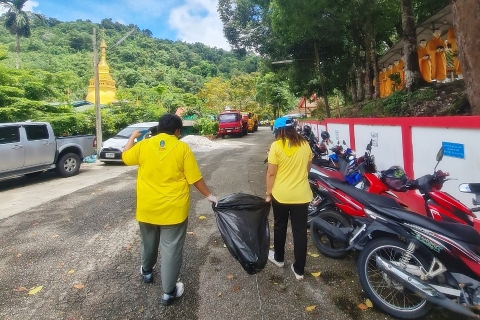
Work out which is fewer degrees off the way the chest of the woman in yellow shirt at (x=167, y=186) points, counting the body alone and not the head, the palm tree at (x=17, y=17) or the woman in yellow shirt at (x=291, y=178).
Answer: the palm tree

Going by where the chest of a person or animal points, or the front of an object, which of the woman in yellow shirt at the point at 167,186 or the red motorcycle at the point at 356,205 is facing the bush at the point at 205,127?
the woman in yellow shirt

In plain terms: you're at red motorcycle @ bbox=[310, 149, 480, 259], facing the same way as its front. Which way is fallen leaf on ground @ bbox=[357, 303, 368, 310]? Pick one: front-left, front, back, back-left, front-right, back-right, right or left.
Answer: right

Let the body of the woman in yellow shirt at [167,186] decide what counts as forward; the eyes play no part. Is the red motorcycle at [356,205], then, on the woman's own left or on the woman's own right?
on the woman's own right

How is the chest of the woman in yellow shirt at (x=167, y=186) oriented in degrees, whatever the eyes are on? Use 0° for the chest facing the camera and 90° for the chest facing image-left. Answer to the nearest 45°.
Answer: approximately 180°

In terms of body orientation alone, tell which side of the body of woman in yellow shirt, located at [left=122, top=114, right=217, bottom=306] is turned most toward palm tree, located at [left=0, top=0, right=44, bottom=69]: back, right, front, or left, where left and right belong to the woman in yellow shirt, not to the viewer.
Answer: front

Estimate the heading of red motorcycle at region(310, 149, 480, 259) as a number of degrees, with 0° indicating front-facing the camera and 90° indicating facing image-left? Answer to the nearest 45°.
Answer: approximately 270°

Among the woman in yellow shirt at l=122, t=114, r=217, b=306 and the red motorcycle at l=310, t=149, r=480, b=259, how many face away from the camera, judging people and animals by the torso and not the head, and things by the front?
1

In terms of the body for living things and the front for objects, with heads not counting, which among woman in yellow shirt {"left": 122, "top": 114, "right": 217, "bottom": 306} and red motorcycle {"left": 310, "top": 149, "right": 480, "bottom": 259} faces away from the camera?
the woman in yellow shirt

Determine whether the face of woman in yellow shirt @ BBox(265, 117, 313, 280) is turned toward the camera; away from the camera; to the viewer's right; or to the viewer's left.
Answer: away from the camera

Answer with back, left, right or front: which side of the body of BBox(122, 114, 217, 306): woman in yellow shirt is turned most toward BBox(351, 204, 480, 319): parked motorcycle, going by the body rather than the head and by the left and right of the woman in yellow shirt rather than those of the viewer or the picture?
right

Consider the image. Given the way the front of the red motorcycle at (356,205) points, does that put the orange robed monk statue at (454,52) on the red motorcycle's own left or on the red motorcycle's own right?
on the red motorcycle's own left
